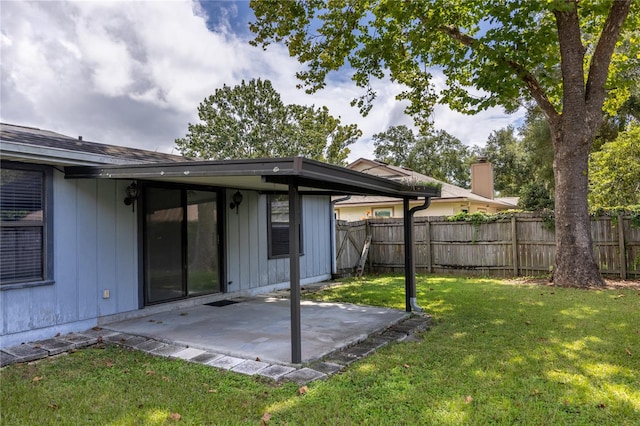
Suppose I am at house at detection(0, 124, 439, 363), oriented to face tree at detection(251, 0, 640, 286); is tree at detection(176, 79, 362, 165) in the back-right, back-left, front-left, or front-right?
front-left

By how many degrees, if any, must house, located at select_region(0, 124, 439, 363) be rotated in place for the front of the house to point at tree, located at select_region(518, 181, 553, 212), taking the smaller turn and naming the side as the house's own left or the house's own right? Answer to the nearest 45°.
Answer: approximately 90° to the house's own right

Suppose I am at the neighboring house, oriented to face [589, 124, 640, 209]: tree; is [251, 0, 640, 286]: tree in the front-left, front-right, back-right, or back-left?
front-right

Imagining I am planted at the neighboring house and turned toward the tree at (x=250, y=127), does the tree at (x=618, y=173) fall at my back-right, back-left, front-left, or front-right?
back-left

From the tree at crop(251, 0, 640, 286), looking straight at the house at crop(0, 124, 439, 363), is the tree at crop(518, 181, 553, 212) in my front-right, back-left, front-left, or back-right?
back-right

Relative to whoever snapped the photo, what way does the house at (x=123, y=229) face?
facing away from the viewer and to the left of the viewer
